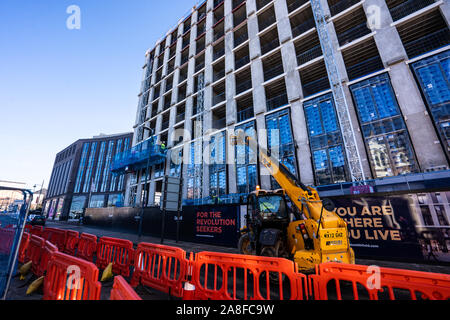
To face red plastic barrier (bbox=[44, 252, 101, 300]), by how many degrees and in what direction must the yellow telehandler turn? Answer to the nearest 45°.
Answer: approximately 90° to its left

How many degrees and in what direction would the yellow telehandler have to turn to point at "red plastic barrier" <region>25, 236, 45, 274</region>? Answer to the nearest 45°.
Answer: approximately 45° to its left

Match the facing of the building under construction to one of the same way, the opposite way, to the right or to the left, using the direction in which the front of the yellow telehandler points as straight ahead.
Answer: to the left

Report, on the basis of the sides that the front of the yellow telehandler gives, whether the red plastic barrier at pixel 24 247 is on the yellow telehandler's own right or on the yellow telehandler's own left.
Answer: on the yellow telehandler's own left

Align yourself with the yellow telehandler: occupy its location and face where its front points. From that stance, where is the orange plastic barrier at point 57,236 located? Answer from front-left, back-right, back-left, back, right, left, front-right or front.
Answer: front-left

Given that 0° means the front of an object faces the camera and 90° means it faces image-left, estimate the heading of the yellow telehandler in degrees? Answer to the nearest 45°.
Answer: approximately 135°

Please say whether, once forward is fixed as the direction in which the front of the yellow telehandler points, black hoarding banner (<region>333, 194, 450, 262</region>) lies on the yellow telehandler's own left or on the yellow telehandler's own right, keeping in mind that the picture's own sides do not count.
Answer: on the yellow telehandler's own right

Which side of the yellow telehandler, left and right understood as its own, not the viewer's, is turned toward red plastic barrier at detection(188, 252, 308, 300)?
left

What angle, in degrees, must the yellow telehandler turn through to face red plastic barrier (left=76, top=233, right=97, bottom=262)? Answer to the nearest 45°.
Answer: approximately 45° to its left

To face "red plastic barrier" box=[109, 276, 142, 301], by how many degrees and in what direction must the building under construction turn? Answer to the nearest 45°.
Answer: approximately 45° to its left

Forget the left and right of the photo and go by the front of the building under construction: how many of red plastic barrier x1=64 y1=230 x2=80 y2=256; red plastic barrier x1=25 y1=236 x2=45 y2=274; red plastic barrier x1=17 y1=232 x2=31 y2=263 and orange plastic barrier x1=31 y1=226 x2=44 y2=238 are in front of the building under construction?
4

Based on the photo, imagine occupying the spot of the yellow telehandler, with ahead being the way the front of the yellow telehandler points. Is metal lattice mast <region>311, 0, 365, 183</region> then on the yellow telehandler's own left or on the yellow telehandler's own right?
on the yellow telehandler's own right

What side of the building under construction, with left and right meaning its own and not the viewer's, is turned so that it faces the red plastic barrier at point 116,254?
front
